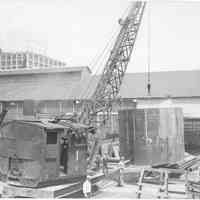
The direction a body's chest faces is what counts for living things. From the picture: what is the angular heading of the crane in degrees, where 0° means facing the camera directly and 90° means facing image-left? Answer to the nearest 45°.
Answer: approximately 270°

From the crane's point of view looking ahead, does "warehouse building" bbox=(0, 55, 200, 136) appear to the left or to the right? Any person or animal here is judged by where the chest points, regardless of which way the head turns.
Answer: on its left
